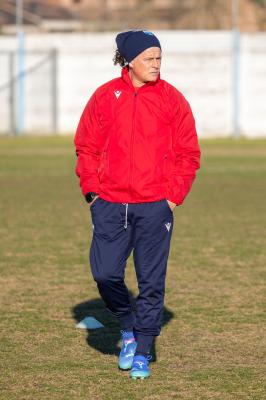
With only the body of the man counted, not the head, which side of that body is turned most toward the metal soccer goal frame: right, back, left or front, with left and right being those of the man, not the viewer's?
back

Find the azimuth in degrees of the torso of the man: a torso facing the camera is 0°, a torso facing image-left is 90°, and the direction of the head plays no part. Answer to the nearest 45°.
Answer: approximately 0°

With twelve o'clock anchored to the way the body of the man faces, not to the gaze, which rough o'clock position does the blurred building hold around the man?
The blurred building is roughly at 6 o'clock from the man.

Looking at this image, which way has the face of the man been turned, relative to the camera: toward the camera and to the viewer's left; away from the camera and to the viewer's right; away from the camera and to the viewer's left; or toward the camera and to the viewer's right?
toward the camera and to the viewer's right
